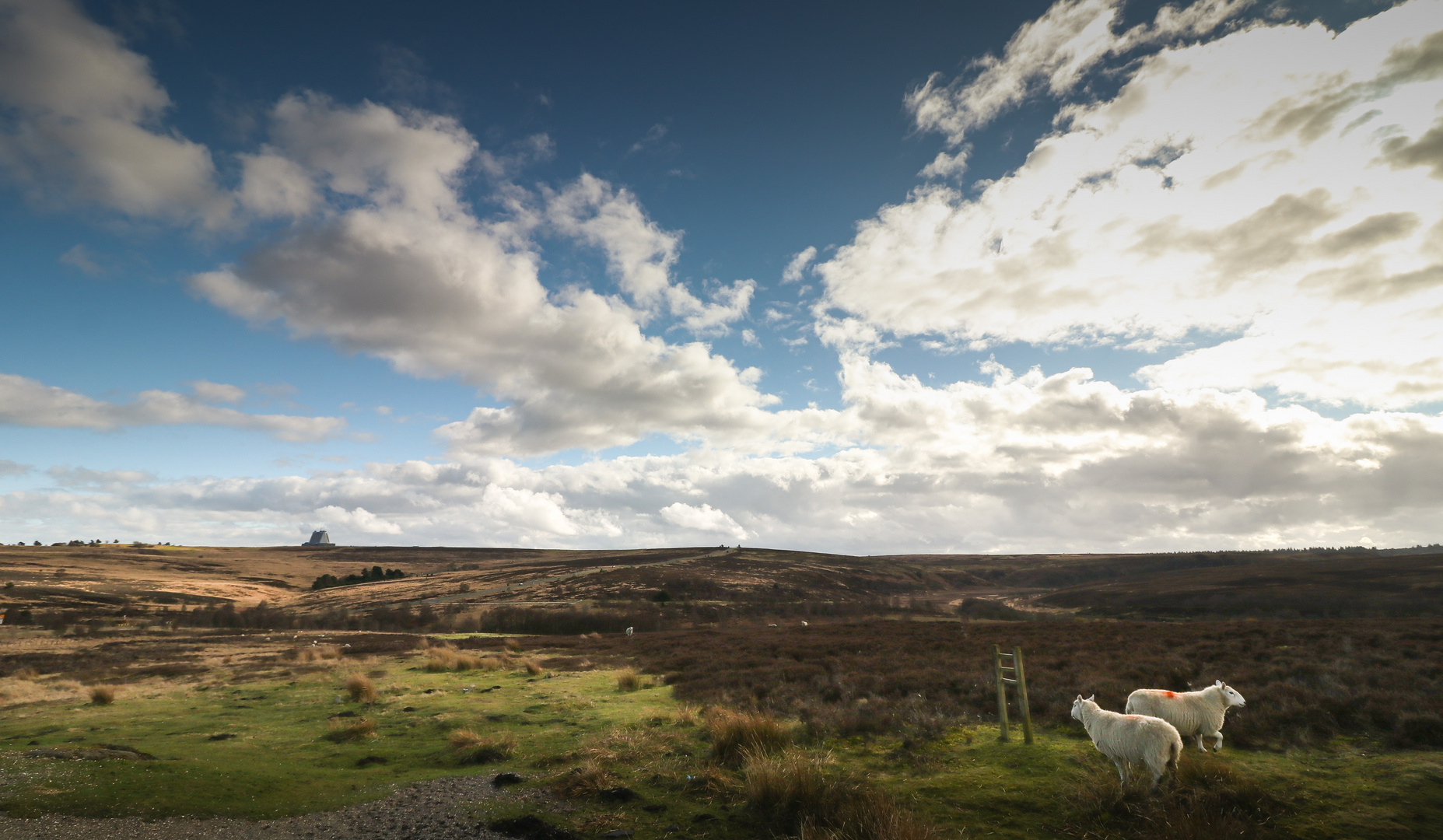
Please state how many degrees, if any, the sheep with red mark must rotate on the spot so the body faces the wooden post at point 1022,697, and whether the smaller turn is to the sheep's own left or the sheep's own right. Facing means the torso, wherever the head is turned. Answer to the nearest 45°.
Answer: approximately 180°

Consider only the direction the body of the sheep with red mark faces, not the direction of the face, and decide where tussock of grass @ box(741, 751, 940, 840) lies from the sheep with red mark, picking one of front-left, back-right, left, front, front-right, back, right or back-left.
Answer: back-right

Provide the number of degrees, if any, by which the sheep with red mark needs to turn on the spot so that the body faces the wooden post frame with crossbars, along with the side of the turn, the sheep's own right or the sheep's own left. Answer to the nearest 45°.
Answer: approximately 180°

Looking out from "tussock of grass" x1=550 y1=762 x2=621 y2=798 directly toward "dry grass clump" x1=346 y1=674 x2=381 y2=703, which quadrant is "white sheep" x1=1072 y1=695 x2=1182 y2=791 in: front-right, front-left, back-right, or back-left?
back-right

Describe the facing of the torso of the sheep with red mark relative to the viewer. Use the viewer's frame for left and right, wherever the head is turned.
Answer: facing to the right of the viewer

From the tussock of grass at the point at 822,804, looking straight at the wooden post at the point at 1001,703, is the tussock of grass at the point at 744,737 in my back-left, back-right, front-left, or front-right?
front-left

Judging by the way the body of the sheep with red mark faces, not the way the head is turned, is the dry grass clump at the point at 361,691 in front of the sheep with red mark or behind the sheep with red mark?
behind

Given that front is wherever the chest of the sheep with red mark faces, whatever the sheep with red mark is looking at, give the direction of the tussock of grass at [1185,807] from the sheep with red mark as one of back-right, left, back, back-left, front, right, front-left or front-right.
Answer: right
